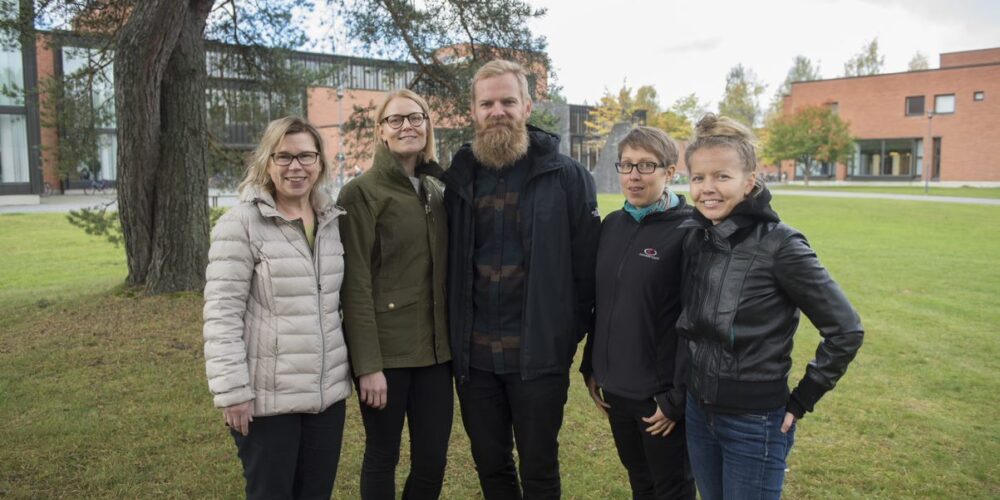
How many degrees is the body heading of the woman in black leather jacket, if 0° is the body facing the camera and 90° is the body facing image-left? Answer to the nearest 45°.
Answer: approximately 45°

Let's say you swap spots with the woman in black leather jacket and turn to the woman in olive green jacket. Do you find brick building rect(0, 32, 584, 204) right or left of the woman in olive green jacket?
right

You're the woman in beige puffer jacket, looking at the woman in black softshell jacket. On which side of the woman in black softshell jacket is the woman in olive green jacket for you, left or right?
left

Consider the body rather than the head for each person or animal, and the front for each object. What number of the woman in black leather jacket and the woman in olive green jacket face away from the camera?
0

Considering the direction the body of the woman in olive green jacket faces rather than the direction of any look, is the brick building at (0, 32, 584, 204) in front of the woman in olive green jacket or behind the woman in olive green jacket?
behind

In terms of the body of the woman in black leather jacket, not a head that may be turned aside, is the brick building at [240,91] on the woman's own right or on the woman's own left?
on the woman's own right

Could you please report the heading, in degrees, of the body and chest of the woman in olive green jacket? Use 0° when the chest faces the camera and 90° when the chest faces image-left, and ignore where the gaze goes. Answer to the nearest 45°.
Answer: approximately 315°

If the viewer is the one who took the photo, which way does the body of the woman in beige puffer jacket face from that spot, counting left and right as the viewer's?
facing the viewer and to the right of the viewer

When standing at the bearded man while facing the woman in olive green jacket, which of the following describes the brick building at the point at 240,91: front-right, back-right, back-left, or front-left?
front-right

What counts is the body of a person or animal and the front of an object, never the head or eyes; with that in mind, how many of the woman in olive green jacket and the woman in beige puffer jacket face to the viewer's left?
0

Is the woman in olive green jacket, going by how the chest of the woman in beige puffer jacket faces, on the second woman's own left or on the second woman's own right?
on the second woman's own left

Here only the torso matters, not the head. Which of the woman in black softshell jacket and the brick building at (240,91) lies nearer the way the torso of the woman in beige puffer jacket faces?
the woman in black softshell jacket

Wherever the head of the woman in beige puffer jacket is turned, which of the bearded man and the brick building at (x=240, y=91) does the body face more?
the bearded man

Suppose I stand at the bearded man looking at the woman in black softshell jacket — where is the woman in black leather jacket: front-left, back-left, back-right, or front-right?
front-right

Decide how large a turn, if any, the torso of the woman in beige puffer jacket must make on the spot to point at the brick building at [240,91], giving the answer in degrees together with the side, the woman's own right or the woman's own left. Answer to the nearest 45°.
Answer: approximately 135° to the woman's own left
